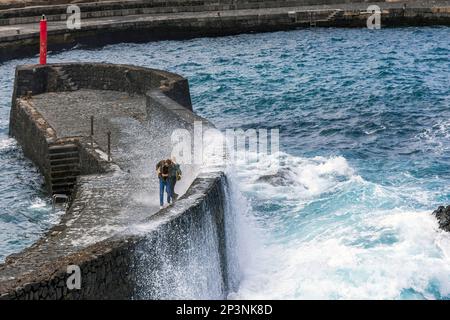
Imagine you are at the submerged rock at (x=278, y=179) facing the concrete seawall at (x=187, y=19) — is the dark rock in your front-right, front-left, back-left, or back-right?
back-right

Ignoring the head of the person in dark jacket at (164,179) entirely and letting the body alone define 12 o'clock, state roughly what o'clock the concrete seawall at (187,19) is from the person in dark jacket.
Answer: The concrete seawall is roughly at 6 o'clock from the person in dark jacket.

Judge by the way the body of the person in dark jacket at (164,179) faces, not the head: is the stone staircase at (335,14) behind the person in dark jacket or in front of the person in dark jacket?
behind

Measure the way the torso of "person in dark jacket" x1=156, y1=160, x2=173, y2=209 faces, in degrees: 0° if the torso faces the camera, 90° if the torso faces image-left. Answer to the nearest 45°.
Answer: approximately 0°

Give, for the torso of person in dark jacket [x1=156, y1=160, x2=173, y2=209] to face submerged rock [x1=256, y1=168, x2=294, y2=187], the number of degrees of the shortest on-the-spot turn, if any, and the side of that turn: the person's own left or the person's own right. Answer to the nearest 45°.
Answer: approximately 135° to the person's own left

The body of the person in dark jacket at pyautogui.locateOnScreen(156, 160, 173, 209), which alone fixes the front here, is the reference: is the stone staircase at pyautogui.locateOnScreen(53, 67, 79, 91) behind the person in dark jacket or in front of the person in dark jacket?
behind
